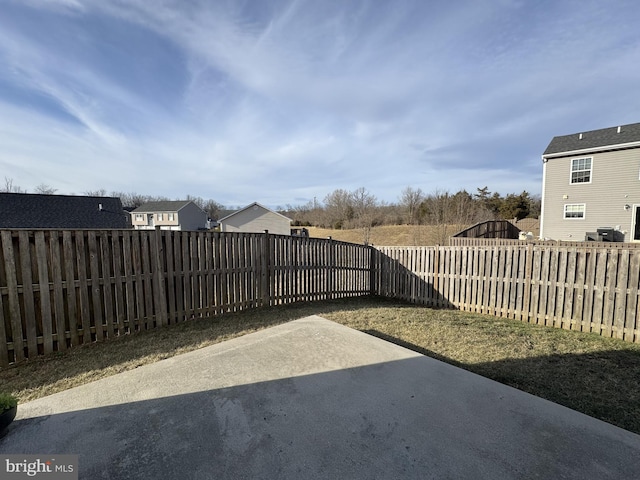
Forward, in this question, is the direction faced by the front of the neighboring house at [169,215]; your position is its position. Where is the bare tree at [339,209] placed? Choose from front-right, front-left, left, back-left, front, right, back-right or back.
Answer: left

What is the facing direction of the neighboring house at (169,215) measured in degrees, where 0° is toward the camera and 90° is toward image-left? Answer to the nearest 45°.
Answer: approximately 45°

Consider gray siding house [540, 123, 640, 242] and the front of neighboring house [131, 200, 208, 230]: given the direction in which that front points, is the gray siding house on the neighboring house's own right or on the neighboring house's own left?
on the neighboring house's own left

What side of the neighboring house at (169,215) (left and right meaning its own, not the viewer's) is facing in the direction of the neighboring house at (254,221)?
left

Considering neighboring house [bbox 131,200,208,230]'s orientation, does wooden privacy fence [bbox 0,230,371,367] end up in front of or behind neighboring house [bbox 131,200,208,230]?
in front

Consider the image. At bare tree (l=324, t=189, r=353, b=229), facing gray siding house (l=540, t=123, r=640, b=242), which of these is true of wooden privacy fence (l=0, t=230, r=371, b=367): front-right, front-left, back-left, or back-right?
front-right

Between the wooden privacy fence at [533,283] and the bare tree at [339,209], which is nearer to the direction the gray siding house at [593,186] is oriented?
the bare tree

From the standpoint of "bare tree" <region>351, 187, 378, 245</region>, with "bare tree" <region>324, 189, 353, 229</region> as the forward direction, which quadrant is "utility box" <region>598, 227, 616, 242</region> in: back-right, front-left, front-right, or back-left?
back-left

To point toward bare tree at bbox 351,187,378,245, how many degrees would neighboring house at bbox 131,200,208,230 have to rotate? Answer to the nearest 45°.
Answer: approximately 90° to its left

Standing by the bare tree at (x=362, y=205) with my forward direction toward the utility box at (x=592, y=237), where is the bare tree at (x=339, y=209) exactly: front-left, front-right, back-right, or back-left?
back-right

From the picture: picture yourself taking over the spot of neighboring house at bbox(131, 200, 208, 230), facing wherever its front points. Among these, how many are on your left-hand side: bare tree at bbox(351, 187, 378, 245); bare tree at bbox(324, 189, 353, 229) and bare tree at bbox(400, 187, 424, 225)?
3
